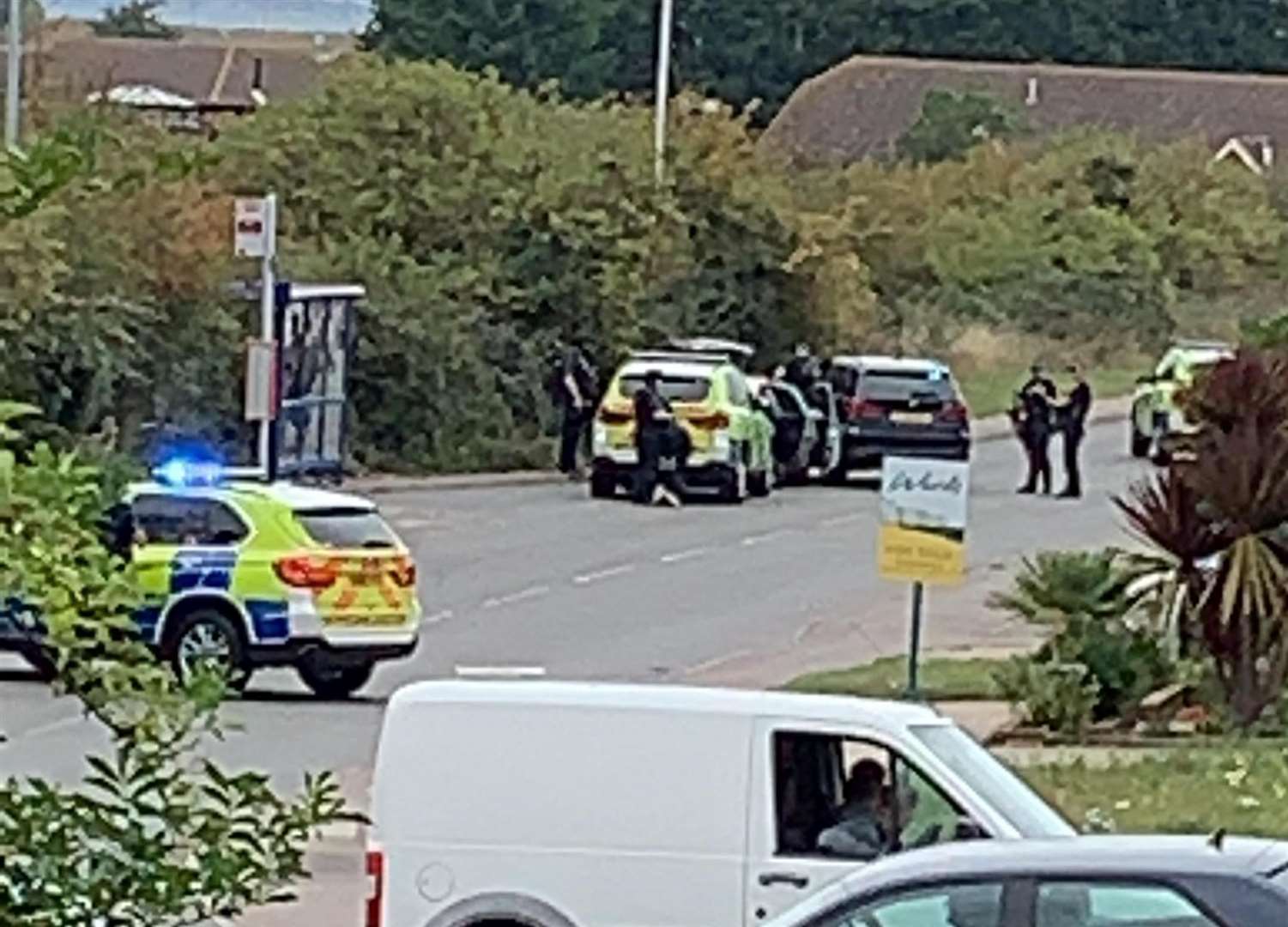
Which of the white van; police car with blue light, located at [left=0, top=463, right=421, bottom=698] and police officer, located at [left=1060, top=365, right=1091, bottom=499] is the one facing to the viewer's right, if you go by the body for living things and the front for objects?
the white van

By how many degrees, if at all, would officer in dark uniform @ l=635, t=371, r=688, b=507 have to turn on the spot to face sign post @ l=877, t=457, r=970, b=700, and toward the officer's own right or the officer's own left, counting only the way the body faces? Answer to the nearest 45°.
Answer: approximately 90° to the officer's own right

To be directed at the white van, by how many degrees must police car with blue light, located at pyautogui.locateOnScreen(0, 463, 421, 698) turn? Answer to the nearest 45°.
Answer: approximately 135° to its left

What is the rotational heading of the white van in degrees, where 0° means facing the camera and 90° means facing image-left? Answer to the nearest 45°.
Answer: approximately 270°

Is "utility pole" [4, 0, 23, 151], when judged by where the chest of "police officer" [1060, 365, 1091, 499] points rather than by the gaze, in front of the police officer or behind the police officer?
in front

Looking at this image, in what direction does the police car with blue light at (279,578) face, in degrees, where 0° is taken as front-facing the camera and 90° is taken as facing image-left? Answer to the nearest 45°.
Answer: approximately 135°

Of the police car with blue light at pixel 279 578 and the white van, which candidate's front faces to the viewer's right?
the white van

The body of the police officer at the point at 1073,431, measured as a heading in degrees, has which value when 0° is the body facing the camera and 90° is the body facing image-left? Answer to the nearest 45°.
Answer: approximately 90°
